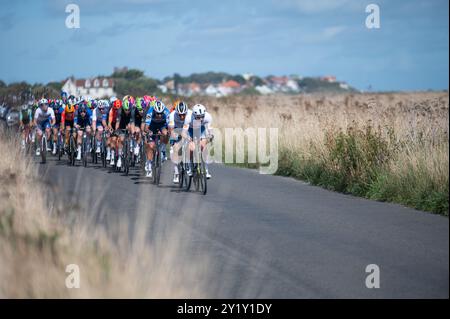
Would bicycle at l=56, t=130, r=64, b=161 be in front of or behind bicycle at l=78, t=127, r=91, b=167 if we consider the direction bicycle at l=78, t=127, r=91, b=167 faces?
behind

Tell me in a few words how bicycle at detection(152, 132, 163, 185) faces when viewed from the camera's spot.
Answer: facing the viewer

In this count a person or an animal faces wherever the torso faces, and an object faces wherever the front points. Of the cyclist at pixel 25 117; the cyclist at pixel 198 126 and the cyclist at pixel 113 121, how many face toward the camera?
3

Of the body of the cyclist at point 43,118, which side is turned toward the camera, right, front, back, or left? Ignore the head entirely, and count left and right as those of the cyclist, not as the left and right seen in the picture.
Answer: front

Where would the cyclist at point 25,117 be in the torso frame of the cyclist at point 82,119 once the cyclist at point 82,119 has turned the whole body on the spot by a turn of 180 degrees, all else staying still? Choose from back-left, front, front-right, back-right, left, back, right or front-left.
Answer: front-left

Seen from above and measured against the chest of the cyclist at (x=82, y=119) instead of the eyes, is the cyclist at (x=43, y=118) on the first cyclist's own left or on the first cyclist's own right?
on the first cyclist's own right

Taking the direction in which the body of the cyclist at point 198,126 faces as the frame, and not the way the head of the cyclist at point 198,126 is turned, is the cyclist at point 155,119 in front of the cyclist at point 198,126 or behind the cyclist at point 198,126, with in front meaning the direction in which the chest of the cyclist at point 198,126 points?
behind

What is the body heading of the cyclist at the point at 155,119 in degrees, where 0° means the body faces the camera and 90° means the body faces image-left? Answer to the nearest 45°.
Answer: approximately 0°

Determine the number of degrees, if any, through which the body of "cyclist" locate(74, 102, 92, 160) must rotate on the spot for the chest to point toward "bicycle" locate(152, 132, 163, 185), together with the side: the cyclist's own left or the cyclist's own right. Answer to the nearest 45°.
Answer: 0° — they already face it

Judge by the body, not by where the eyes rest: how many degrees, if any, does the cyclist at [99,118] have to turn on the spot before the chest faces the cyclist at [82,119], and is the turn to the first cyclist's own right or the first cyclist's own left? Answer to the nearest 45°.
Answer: approximately 135° to the first cyclist's own right

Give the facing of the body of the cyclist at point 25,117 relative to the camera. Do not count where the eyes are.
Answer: toward the camera

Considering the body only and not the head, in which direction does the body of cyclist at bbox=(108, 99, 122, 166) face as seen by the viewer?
toward the camera
